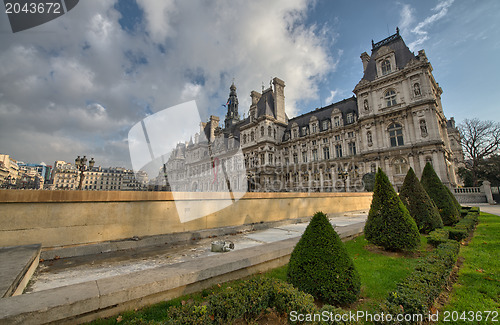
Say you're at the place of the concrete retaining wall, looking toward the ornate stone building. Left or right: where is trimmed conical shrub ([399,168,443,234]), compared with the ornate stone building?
right

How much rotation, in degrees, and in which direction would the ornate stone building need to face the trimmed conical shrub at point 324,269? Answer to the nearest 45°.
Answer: approximately 45° to its left

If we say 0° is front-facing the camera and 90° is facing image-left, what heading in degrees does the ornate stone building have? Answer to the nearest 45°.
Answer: approximately 45°

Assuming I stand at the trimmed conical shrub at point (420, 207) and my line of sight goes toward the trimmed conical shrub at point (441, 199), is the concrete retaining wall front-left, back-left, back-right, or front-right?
back-left

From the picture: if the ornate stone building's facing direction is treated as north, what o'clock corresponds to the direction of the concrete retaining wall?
The concrete retaining wall is roughly at 11 o'clock from the ornate stone building.

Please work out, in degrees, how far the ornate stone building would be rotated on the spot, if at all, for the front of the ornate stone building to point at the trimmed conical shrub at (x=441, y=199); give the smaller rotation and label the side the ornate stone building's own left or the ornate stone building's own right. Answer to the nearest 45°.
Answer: approximately 45° to the ornate stone building's own left

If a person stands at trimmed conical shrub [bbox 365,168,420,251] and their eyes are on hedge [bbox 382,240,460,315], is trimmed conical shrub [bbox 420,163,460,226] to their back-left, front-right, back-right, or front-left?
back-left
